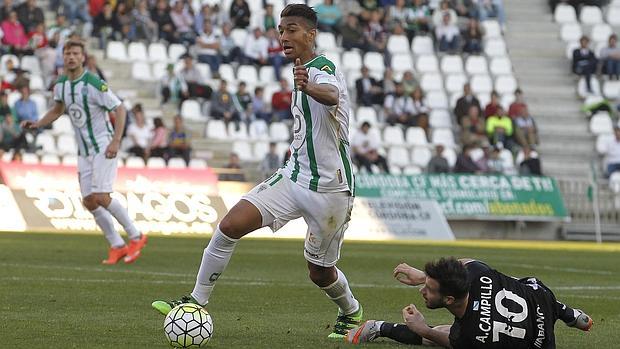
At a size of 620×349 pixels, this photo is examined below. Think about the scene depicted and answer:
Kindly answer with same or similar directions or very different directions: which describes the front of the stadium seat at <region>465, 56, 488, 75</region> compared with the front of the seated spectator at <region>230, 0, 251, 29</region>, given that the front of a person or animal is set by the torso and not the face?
same or similar directions

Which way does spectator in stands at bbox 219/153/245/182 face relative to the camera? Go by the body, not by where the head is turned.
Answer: toward the camera

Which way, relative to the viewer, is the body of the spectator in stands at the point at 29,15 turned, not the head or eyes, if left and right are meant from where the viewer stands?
facing the viewer

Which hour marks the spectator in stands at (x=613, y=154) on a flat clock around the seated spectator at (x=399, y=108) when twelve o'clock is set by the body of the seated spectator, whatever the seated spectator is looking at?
The spectator in stands is roughly at 9 o'clock from the seated spectator.

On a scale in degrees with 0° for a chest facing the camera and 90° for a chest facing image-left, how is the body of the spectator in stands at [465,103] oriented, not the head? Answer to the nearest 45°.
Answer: approximately 0°

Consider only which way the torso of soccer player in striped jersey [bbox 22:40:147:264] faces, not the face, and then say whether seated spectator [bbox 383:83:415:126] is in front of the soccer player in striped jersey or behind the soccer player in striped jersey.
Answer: behind

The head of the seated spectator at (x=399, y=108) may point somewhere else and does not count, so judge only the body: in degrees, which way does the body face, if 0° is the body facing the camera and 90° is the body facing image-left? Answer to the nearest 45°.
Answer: approximately 0°

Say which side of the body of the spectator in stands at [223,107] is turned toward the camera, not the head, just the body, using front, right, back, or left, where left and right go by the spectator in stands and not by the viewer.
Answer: front

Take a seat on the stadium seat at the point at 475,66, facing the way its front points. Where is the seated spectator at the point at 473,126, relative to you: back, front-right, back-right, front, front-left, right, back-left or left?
front

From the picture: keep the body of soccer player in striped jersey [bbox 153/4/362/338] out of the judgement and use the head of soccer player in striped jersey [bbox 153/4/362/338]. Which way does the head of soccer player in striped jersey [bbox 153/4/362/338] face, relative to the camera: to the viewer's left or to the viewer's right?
to the viewer's left

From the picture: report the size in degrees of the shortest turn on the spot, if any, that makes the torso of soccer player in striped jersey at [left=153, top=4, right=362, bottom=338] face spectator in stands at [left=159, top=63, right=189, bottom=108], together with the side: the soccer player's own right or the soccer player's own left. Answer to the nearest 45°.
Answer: approximately 135° to the soccer player's own right

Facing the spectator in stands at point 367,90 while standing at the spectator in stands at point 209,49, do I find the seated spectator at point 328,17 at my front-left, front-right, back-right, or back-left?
front-left

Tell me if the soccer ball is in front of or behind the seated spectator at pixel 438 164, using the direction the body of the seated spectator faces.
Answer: in front

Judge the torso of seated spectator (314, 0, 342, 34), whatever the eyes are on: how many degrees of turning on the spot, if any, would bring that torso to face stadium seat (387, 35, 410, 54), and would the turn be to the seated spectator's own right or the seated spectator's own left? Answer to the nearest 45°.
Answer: approximately 90° to the seated spectator's own left

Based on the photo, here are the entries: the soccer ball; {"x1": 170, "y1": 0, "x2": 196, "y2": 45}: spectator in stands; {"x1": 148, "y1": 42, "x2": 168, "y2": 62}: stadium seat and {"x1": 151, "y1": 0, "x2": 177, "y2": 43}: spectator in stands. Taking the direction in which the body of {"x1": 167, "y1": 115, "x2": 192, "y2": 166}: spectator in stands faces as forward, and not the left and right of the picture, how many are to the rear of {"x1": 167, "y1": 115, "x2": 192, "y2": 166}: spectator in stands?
3
